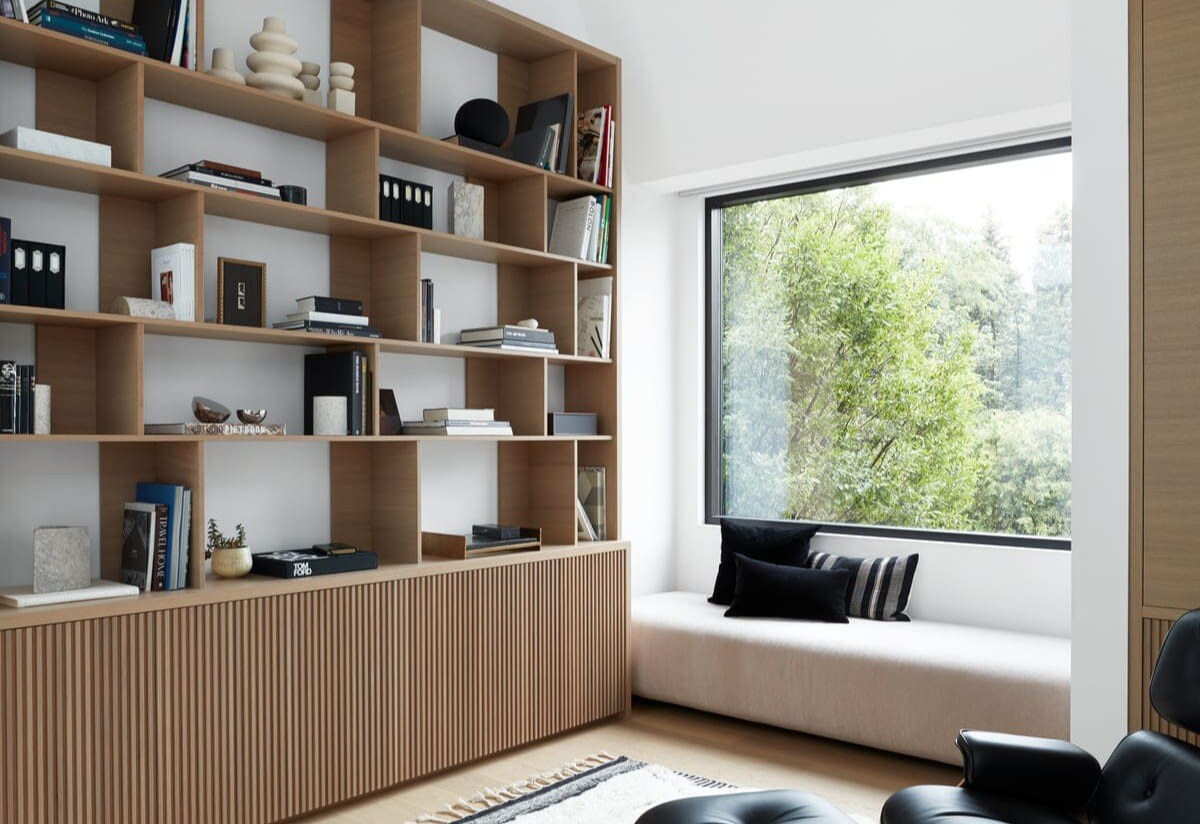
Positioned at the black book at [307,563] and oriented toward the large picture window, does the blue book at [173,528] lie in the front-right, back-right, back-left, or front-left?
back-right

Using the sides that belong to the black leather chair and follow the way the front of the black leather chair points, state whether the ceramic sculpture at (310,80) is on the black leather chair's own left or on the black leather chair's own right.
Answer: on the black leather chair's own right

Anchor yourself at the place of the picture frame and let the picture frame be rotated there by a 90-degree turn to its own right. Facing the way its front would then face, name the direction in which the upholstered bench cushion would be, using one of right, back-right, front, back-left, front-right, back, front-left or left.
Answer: back-left

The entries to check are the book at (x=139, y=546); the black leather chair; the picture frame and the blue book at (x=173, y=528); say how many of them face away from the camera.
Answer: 0

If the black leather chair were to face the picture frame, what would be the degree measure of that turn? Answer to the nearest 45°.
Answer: approximately 45° to its right

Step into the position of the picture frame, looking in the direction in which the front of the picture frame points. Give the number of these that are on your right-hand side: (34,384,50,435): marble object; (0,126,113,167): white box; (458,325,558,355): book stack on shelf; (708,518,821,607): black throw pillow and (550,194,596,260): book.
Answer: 2

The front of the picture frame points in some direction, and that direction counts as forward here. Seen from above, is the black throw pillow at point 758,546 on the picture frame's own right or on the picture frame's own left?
on the picture frame's own left

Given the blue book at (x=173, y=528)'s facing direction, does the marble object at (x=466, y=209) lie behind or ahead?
behind

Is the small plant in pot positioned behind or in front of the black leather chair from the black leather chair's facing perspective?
in front

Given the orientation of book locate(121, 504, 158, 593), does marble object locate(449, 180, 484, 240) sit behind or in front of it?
behind

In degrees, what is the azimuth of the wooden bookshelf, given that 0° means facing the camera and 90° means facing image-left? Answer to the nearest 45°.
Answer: approximately 315°

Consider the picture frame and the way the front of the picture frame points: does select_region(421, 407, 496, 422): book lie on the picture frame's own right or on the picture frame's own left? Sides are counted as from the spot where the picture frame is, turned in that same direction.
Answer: on the picture frame's own left

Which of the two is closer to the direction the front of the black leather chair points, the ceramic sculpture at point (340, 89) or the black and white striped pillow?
the ceramic sculpture

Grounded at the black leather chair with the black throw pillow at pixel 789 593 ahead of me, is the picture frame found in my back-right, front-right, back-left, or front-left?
front-left
